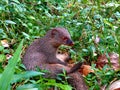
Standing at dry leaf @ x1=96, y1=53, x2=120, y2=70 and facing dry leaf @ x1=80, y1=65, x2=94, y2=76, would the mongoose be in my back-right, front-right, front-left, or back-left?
front-right

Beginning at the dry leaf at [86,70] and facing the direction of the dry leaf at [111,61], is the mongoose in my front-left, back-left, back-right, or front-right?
back-left

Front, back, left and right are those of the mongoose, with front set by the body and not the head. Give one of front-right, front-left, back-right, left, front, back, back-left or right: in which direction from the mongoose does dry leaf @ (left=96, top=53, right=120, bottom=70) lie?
front

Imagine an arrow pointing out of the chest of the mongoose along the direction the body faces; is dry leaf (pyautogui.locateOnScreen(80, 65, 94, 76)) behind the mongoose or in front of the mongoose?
in front

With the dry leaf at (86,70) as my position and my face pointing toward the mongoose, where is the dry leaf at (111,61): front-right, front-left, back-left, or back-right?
back-right

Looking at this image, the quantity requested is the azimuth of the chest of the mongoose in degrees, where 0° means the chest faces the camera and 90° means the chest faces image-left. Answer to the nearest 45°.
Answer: approximately 270°

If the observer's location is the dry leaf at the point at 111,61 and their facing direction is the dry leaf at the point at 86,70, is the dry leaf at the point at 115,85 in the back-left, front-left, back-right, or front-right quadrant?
front-left
